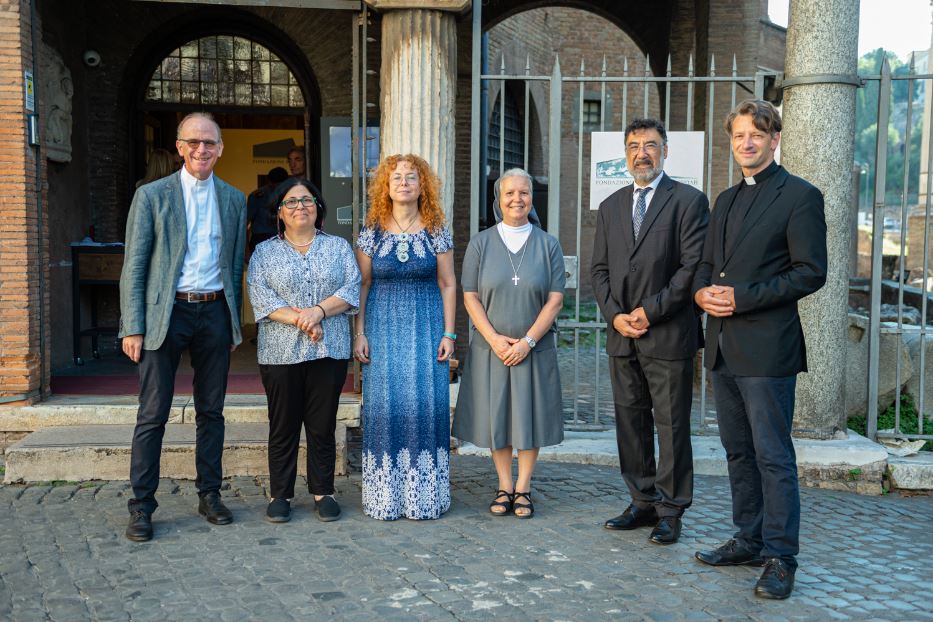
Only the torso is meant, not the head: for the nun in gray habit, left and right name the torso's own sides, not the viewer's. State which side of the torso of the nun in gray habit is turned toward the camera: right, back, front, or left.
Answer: front

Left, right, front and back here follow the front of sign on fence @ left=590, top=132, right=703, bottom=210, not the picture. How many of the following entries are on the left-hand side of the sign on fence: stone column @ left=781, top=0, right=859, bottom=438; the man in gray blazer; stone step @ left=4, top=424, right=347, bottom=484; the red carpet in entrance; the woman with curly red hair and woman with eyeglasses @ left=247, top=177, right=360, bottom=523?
1

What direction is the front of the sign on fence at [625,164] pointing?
toward the camera

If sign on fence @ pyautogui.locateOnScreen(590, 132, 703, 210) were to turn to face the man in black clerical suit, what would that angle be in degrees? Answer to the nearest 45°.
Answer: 0° — it already faces them

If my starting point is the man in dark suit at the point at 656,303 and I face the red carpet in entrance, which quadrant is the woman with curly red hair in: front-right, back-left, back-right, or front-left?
front-left

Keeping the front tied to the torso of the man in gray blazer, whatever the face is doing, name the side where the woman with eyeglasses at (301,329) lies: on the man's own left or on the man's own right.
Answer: on the man's own left

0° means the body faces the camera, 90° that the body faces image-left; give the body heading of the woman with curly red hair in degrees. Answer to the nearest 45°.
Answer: approximately 0°

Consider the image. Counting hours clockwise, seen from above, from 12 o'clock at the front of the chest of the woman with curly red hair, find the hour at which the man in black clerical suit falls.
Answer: The man in black clerical suit is roughly at 10 o'clock from the woman with curly red hair.

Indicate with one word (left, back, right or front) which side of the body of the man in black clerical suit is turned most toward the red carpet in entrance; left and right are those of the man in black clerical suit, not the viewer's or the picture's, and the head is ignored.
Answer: right

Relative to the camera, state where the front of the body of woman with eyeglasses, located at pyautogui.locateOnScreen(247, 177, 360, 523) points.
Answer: toward the camera

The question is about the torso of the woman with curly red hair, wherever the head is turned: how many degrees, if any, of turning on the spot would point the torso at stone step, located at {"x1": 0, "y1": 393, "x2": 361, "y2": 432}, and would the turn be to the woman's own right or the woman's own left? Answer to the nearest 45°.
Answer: approximately 135° to the woman's own right

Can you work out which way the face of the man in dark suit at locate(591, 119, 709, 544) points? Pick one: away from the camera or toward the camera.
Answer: toward the camera

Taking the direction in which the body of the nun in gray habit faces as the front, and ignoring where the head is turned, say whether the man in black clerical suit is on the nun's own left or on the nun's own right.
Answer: on the nun's own left

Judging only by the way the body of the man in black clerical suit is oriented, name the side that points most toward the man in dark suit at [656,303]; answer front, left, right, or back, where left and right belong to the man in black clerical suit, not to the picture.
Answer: right

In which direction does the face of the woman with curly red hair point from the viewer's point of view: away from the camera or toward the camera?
toward the camera

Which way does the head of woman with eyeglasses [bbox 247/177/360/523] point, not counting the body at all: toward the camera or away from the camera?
toward the camera

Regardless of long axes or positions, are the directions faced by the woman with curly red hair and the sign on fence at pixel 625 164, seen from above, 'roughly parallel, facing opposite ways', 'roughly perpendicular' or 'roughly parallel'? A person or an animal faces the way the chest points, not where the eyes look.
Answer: roughly parallel
